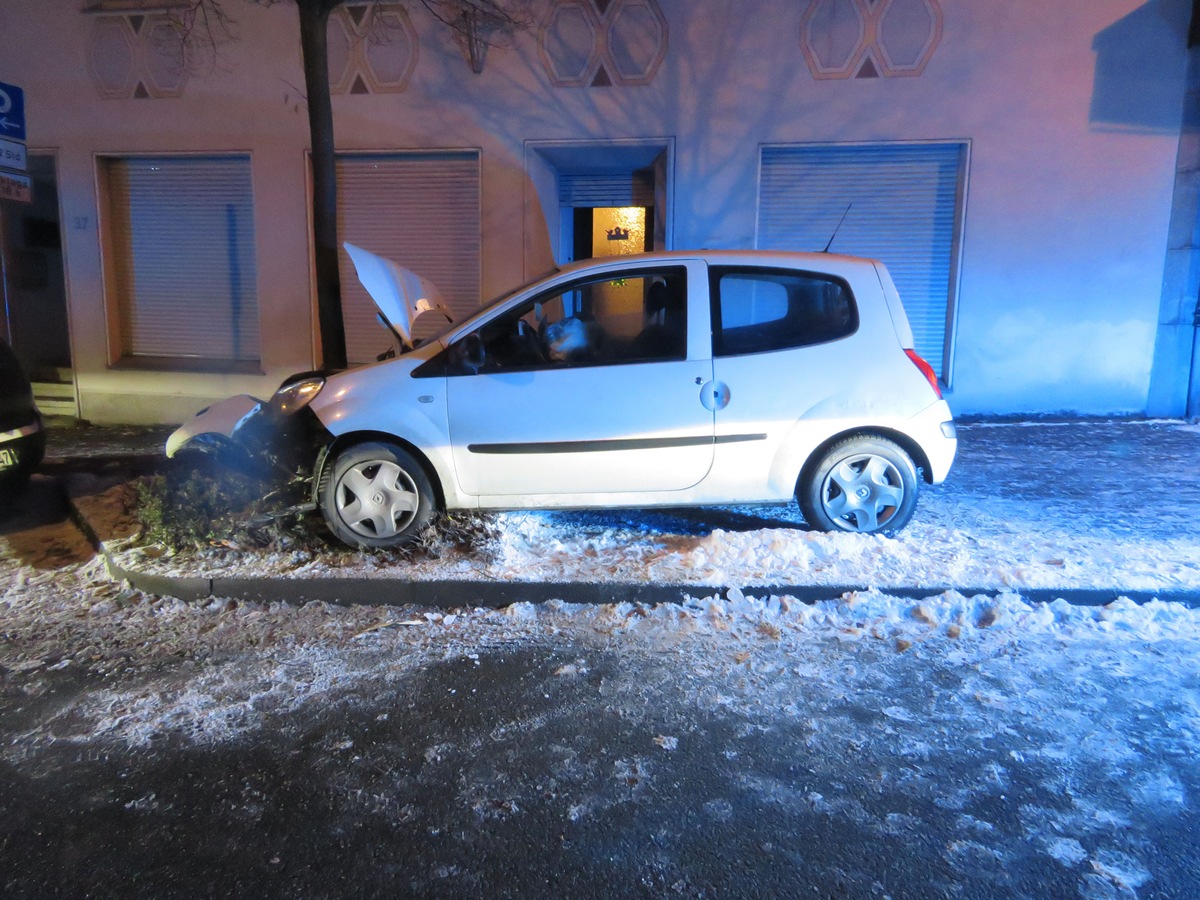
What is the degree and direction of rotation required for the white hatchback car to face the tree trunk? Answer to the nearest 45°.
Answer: approximately 45° to its right

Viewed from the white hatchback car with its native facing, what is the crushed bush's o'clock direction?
The crushed bush is roughly at 12 o'clock from the white hatchback car.

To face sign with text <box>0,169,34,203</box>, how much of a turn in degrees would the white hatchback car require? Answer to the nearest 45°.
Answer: approximately 45° to its right

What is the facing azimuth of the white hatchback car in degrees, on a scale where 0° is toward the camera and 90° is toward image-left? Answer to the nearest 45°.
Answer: approximately 90°

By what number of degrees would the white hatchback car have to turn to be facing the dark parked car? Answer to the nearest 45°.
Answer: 0° — it already faces it

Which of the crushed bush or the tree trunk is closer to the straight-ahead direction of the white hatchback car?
the crushed bush
